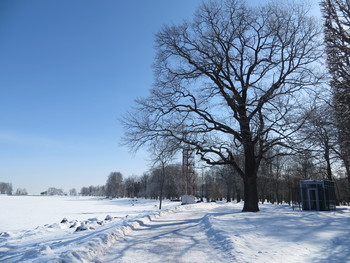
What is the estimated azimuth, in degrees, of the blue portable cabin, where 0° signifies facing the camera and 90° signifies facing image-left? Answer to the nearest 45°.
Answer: approximately 45°
